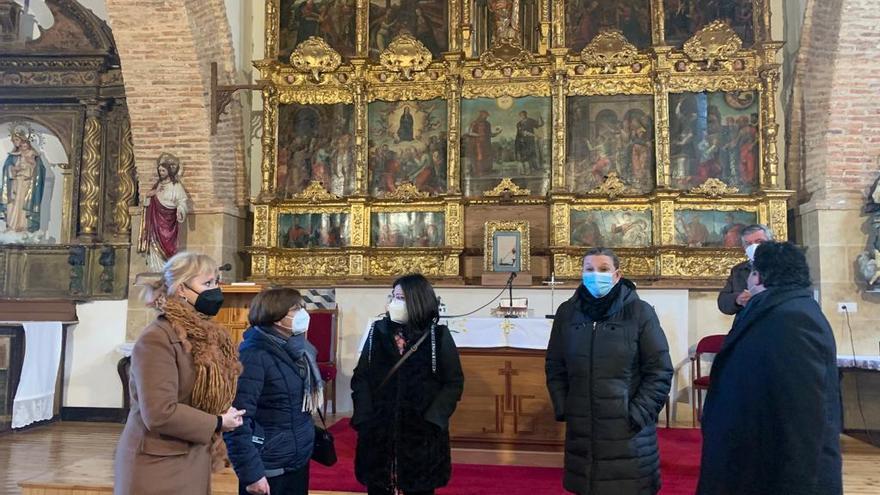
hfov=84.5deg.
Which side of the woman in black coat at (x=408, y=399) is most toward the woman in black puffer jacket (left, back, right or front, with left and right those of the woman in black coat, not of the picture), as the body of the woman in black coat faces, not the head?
left

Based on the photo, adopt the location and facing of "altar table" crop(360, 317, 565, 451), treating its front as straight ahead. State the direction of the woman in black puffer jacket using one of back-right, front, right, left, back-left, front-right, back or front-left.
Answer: front

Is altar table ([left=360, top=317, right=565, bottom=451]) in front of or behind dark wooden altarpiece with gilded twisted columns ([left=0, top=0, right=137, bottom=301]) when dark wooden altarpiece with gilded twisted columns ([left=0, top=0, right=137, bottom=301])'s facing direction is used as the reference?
in front

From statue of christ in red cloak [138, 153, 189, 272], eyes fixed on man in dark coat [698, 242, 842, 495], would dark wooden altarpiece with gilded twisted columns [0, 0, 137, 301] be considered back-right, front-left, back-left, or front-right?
back-right

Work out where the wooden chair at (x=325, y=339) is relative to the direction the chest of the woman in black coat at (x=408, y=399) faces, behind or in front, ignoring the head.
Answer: behind

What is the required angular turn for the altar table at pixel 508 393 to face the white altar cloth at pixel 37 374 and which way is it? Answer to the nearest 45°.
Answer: approximately 90° to its right

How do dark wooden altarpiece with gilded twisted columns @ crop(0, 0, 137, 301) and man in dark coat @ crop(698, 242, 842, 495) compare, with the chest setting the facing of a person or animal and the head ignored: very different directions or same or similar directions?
very different directions

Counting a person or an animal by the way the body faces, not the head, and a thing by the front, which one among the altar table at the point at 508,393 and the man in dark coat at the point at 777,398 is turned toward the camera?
the altar table

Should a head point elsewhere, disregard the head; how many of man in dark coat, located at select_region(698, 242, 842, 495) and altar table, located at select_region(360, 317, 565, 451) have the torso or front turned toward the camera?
1

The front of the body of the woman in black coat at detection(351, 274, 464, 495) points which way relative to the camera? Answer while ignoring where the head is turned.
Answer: toward the camera

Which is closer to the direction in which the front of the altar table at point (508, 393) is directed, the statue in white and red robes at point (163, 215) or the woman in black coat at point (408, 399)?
the woman in black coat

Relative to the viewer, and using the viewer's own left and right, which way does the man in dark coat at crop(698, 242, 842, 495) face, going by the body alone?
facing away from the viewer and to the left of the viewer
